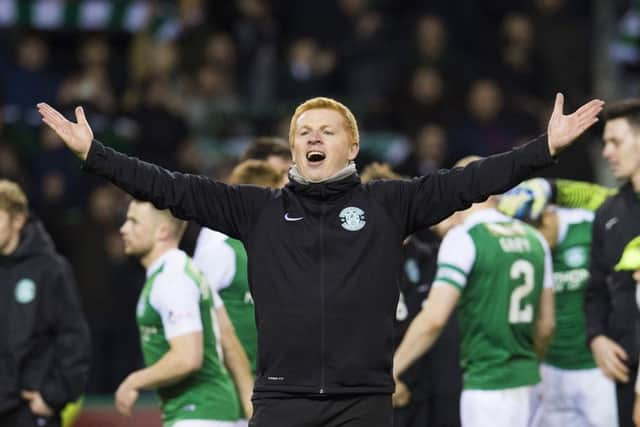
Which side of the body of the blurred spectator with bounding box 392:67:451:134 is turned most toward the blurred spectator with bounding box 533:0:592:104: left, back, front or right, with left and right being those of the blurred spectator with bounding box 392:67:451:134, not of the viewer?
left

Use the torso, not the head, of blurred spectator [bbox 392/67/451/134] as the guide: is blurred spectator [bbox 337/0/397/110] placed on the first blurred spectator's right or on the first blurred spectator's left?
on the first blurred spectator's right

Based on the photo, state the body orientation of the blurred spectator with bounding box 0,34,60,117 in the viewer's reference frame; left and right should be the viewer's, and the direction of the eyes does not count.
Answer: facing the viewer

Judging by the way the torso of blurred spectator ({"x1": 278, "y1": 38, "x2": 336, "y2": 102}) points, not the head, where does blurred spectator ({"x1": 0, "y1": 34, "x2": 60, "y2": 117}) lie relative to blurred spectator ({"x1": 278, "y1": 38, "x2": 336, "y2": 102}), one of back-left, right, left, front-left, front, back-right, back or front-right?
right

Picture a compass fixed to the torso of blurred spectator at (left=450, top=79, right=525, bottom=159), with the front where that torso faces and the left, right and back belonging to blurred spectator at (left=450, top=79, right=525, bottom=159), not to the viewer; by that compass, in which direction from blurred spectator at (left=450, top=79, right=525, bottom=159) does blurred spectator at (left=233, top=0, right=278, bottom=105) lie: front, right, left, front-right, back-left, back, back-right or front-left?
right

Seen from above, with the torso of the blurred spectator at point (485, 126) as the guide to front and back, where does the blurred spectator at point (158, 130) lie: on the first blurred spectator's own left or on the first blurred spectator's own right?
on the first blurred spectator's own right

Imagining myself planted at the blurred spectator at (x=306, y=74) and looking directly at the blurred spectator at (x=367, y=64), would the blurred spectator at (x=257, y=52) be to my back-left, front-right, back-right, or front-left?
back-left

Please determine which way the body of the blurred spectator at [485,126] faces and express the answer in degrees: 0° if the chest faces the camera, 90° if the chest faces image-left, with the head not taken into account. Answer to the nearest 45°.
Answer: approximately 0°
